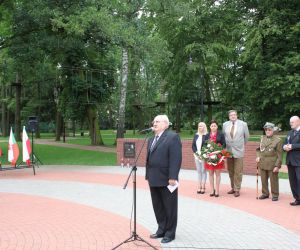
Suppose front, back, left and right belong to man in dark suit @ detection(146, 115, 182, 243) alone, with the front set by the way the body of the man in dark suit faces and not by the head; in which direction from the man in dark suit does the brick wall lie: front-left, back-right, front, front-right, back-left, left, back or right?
back-right

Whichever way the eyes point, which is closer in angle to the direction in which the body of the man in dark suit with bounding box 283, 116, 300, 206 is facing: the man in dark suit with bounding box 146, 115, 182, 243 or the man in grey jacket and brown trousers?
the man in dark suit

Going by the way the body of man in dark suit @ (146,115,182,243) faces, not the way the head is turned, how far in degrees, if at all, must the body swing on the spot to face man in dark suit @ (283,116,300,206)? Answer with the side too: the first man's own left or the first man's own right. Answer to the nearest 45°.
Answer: approximately 180°

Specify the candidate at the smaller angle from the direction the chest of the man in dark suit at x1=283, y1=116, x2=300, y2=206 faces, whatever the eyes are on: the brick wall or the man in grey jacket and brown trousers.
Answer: the man in grey jacket and brown trousers

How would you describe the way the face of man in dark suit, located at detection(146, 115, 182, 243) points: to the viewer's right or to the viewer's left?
to the viewer's left

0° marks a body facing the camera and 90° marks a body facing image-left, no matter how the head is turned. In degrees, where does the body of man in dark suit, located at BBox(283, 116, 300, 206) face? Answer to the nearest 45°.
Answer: approximately 45°

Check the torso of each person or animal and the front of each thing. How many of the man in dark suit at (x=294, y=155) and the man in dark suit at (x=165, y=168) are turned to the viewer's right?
0

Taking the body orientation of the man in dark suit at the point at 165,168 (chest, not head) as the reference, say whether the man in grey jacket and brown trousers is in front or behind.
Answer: behind
